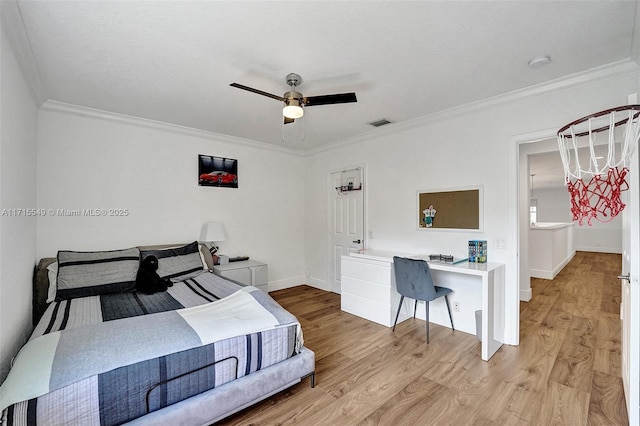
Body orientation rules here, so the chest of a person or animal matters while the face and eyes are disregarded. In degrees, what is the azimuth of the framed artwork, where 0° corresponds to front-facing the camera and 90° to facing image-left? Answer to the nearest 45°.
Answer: approximately 315°

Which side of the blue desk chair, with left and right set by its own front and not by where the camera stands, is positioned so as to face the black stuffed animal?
back

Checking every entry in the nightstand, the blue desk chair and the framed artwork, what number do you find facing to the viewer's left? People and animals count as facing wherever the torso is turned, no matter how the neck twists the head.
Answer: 0

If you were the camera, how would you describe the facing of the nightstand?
facing the viewer and to the right of the viewer

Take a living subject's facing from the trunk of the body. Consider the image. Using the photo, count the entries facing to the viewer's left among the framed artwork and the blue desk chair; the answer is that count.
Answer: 0

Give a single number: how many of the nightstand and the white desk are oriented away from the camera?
0

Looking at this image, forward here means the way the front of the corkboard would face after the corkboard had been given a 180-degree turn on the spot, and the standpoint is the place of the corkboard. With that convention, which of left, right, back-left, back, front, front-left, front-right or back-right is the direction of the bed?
back

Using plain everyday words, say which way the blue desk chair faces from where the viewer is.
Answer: facing away from the viewer and to the right of the viewer

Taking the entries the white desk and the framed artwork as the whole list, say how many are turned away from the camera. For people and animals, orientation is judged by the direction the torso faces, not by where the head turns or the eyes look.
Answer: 0

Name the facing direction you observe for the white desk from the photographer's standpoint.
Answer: facing the viewer and to the left of the viewer
